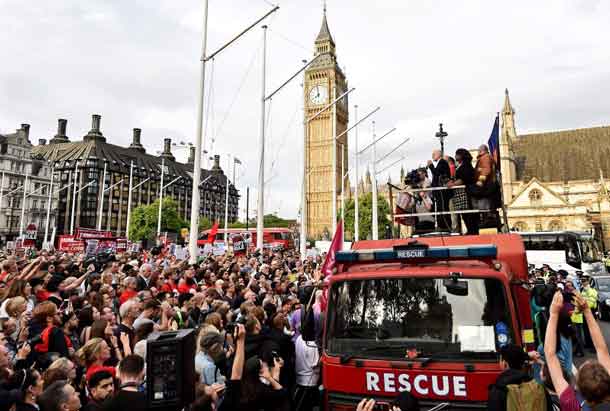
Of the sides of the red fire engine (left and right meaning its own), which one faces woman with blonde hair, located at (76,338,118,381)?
right

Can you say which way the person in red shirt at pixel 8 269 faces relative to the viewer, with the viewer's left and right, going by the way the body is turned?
facing to the right of the viewer

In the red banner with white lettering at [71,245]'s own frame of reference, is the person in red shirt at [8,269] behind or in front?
in front

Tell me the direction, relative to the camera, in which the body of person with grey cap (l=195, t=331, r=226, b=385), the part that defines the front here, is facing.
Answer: to the viewer's right

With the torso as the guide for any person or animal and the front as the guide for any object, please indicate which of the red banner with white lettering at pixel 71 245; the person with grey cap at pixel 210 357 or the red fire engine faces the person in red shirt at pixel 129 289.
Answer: the red banner with white lettering

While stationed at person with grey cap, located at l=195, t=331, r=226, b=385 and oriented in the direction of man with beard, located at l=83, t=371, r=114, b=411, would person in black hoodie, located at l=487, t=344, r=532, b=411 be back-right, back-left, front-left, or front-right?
back-left

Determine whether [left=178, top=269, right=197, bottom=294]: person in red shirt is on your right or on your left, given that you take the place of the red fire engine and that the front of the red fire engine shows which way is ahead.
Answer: on your right

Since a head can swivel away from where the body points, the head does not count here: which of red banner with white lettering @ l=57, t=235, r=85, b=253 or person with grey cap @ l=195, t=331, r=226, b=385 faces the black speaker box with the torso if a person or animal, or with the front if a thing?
the red banner with white lettering

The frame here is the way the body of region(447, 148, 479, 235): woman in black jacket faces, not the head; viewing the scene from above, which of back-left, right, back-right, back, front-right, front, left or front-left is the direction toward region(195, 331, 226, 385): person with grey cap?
front-left

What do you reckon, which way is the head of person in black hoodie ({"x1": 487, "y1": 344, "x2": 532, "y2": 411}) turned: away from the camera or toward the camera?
away from the camera

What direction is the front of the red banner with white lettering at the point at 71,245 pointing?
toward the camera

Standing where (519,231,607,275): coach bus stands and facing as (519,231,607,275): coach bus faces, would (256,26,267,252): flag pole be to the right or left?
on its right

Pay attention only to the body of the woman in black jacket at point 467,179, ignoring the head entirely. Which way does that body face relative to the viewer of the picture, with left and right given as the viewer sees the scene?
facing to the left of the viewer

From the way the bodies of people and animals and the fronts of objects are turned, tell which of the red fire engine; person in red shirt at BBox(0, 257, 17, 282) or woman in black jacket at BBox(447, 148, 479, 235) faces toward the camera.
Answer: the red fire engine
